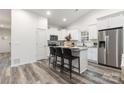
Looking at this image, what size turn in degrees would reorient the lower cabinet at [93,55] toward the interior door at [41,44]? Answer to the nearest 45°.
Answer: approximately 45° to its right

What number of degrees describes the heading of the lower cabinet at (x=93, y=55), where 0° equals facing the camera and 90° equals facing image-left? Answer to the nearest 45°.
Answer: approximately 45°
